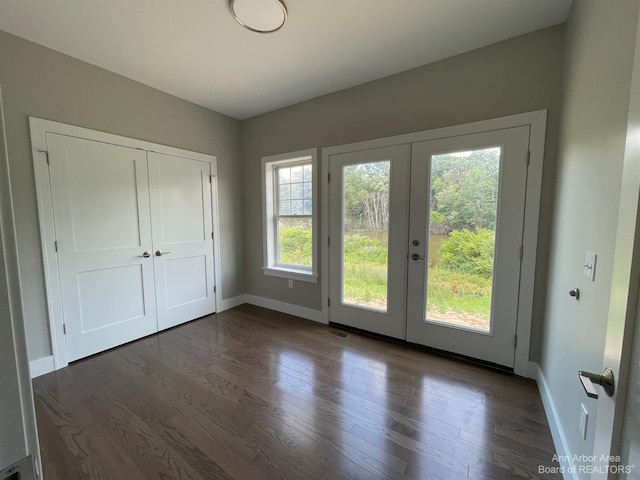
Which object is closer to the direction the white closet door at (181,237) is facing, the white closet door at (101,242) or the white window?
the white window

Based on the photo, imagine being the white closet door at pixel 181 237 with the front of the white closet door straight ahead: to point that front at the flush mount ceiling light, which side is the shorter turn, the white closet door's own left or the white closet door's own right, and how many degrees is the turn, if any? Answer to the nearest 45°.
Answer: approximately 45° to the white closet door's own right

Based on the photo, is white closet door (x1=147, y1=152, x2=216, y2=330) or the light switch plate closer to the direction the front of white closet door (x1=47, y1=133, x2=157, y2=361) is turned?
the light switch plate

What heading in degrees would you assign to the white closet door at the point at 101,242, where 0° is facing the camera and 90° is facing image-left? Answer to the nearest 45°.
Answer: approximately 315°

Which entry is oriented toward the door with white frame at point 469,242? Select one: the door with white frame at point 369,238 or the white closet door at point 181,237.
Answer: the white closet door

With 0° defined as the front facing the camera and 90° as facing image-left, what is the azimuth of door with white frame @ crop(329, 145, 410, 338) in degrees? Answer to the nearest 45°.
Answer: approximately 45°

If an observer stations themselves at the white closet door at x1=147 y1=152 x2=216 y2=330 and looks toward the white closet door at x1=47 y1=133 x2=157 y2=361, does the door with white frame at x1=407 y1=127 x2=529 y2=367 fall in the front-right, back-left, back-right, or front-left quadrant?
back-left

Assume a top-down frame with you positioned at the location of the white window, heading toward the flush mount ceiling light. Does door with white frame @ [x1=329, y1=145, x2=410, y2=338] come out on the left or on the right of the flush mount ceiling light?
left
